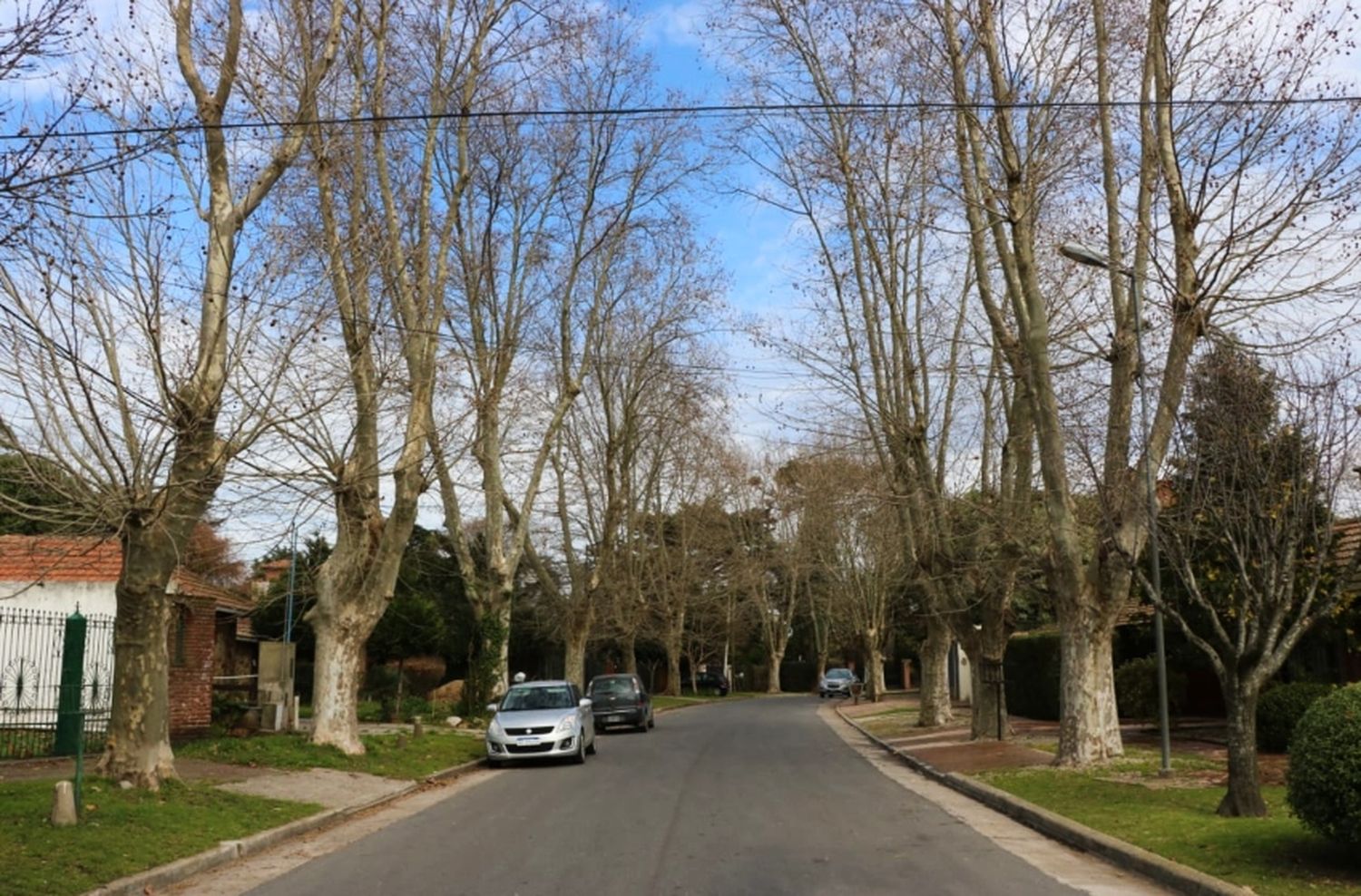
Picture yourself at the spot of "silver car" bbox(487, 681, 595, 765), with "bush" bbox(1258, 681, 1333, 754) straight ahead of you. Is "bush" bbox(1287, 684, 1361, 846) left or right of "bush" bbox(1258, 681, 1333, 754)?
right

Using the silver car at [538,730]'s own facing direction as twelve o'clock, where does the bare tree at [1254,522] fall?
The bare tree is roughly at 11 o'clock from the silver car.

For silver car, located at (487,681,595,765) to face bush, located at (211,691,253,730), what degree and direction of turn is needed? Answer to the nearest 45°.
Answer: approximately 90° to its right

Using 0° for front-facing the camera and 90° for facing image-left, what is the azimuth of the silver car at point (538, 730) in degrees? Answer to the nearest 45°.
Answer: approximately 0°
